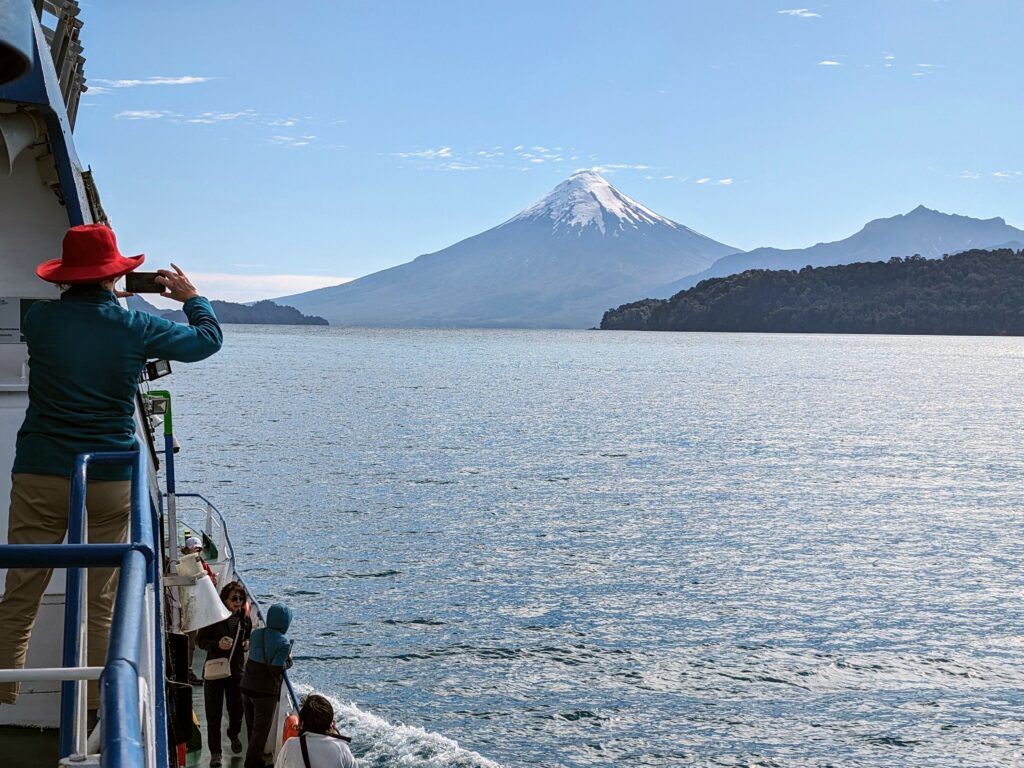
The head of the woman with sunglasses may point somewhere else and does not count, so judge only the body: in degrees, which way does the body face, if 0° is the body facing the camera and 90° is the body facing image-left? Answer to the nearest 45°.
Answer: approximately 0°

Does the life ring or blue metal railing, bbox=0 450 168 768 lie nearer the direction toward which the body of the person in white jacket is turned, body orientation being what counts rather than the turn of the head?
the life ring

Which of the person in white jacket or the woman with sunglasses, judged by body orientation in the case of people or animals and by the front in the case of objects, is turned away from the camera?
the person in white jacket

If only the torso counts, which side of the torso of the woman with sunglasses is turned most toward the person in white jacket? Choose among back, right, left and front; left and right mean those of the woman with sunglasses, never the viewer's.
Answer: front

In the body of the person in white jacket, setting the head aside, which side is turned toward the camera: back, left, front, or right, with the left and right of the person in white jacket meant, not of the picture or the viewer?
back

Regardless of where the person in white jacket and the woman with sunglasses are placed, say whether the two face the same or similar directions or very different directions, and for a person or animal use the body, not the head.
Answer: very different directions

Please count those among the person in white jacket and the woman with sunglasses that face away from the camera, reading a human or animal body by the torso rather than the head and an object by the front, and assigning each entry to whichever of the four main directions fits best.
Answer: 1

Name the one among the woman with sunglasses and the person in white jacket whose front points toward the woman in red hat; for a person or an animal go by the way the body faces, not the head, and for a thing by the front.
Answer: the woman with sunglasses

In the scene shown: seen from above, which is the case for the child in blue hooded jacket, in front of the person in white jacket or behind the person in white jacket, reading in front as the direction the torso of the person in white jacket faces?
in front

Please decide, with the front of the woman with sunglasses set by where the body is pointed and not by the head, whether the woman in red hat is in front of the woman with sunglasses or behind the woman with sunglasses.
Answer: in front

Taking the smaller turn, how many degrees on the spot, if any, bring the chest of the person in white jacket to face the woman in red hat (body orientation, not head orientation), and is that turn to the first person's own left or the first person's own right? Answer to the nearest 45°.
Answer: approximately 180°

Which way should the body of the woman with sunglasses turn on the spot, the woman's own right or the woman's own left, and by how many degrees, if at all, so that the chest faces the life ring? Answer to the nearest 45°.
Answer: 0° — they already face it

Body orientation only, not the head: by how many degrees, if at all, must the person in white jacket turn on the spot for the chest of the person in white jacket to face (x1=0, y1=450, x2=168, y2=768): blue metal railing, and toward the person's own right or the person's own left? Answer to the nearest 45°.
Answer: approximately 180°
